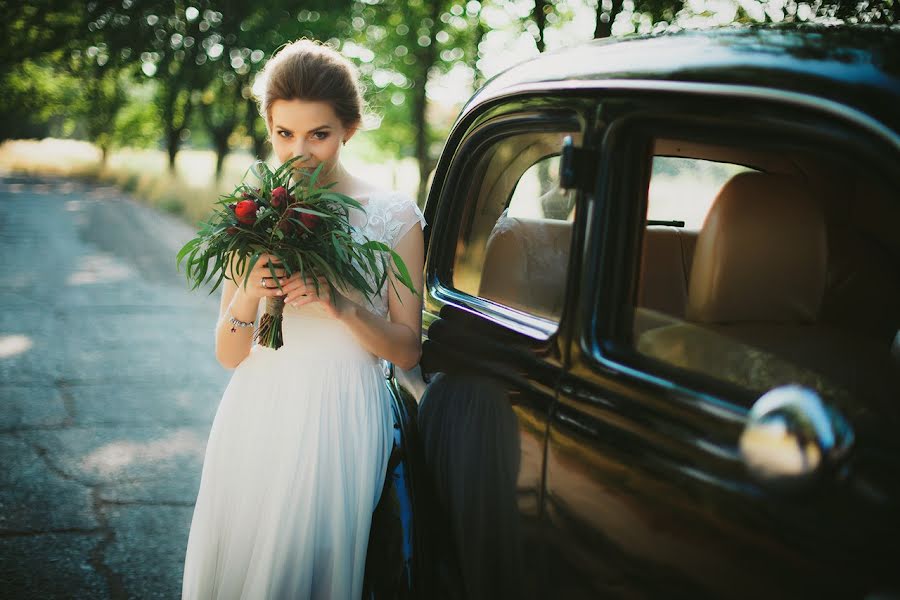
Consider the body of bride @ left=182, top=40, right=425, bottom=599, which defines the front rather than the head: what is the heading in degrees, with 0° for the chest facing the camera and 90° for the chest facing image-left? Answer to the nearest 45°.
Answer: approximately 0°

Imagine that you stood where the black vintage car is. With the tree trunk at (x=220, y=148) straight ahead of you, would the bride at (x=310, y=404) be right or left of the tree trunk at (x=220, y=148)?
left

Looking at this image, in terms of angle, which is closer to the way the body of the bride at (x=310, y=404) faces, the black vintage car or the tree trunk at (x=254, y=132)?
the black vintage car

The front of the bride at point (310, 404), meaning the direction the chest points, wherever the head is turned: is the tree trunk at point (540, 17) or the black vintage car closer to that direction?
the black vintage car

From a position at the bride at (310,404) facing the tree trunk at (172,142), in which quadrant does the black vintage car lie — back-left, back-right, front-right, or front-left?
back-right
